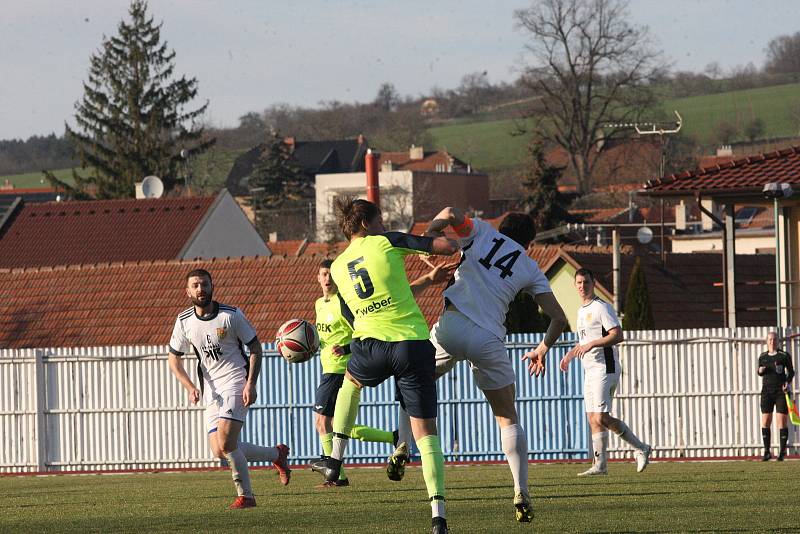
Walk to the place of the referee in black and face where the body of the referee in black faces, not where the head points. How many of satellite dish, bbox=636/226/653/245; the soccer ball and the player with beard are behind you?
1

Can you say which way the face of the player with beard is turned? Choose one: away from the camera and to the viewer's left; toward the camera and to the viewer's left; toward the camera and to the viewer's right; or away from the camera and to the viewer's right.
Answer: toward the camera and to the viewer's right

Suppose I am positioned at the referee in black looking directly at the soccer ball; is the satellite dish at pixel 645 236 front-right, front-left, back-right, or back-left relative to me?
back-right

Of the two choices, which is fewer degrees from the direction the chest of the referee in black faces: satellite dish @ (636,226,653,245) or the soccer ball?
the soccer ball

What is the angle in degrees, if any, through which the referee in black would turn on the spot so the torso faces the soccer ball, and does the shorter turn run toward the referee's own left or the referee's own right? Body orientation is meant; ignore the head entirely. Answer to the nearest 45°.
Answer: approximately 45° to the referee's own right

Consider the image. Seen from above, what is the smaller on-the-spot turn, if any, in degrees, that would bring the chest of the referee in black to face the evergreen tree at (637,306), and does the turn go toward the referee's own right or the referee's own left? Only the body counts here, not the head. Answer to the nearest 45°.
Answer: approximately 180°

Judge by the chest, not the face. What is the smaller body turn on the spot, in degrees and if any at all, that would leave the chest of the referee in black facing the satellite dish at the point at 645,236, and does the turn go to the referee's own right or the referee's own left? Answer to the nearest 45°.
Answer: approximately 180°

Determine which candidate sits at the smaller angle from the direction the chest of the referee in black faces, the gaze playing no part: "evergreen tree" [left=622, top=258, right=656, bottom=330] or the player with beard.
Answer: the player with beard

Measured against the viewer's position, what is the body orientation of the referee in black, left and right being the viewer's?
facing the viewer
